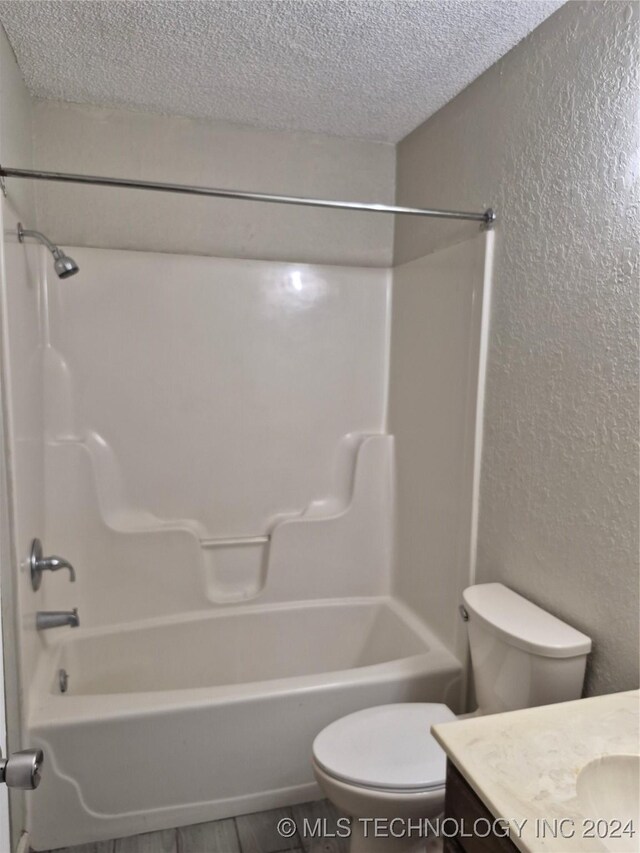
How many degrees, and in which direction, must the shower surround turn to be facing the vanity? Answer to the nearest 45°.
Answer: approximately 45° to its left

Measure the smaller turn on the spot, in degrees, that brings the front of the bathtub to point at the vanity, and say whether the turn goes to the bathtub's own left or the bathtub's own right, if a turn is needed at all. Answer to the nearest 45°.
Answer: approximately 45° to the bathtub's own left

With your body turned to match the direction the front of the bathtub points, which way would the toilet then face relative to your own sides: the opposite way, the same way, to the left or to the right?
to the right

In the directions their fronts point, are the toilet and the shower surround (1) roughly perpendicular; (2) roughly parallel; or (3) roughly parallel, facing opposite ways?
roughly perpendicular

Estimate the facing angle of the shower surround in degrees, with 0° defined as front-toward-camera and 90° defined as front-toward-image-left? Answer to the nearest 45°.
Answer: approximately 0°

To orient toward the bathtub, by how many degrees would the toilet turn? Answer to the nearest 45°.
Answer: approximately 45° to its right
